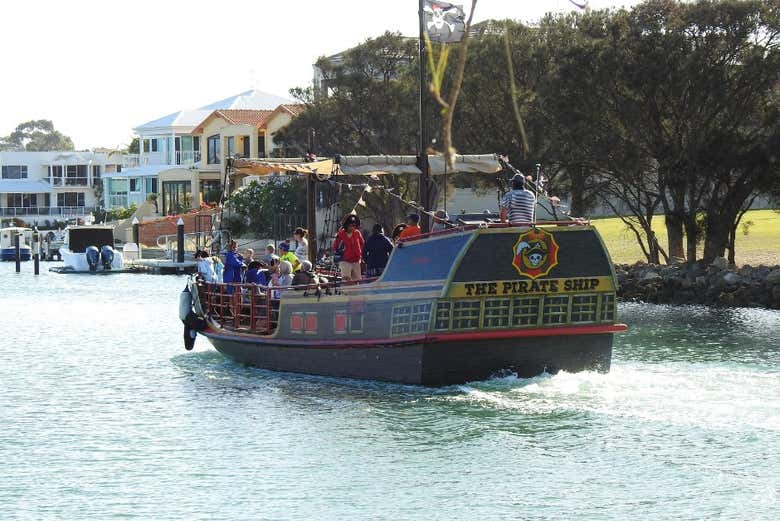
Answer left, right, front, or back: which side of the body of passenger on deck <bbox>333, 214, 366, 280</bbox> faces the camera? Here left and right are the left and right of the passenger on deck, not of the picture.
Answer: front

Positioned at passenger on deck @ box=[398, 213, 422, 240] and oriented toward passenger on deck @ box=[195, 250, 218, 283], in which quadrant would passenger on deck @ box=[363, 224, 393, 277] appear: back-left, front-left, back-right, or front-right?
front-left

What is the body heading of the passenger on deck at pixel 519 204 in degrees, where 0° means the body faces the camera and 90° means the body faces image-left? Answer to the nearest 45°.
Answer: approximately 135°

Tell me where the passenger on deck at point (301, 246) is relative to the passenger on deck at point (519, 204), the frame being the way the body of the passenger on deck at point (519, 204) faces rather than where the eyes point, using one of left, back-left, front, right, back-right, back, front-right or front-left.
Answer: front

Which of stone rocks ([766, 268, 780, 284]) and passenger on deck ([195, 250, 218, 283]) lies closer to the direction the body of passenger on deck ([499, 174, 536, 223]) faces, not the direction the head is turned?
the passenger on deck

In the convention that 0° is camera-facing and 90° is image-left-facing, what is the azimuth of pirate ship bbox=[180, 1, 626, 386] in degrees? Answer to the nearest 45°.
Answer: approximately 135°

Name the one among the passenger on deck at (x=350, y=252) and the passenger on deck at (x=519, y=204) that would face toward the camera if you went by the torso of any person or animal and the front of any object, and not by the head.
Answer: the passenger on deck at (x=350, y=252)

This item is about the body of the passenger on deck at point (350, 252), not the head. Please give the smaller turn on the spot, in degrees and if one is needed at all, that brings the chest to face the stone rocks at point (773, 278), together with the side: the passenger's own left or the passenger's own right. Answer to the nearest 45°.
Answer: approximately 135° to the passenger's own left

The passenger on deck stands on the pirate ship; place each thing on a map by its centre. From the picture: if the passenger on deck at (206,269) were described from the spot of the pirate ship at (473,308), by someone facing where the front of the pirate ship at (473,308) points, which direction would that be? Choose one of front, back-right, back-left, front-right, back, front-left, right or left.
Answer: front
